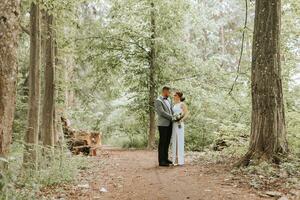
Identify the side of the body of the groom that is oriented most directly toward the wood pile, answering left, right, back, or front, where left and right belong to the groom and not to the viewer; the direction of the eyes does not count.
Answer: back

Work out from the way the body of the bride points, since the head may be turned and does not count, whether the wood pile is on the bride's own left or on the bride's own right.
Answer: on the bride's own right

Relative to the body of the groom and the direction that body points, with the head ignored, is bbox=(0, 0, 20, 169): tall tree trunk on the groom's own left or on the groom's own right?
on the groom's own right

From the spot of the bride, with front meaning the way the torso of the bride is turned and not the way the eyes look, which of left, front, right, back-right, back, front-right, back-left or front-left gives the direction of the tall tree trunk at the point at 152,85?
back-right

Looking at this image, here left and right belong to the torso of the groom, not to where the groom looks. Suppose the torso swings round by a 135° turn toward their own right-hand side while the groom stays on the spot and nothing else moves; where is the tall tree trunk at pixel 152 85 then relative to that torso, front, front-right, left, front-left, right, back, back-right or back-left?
right

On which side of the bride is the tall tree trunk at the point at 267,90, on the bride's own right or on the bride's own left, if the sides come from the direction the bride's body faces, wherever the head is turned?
on the bride's own left

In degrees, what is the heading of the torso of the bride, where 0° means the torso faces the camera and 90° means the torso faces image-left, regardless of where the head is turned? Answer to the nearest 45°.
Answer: approximately 45°

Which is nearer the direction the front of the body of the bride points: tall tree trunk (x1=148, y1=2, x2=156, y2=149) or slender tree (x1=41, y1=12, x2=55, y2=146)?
the slender tree
